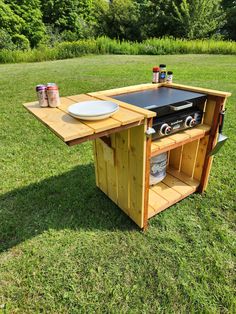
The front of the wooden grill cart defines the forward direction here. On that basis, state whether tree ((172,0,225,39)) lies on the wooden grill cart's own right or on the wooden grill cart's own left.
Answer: on the wooden grill cart's own left

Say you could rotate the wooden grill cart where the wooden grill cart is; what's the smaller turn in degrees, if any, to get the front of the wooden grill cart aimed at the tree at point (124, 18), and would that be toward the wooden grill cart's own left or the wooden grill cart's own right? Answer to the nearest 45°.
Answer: approximately 135° to the wooden grill cart's own left

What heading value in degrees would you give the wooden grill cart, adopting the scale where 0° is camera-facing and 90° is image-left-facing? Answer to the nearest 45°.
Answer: approximately 315°

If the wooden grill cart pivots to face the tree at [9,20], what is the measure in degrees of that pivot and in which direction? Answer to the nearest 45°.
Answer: approximately 180°

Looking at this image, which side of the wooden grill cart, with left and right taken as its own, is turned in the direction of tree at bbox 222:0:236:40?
left
